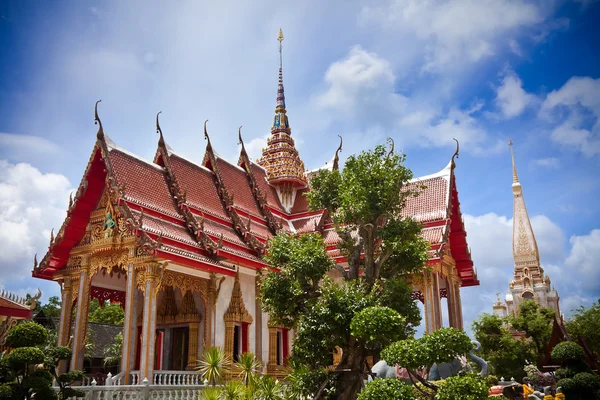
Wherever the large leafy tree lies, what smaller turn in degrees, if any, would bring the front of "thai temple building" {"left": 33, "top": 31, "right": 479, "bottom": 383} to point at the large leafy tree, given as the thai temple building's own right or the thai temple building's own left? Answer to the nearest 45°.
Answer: approximately 90° to the thai temple building's own left

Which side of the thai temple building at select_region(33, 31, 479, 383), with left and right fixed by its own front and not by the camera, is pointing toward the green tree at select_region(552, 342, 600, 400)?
left

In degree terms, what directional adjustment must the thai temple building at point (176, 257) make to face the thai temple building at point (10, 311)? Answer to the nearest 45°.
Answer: approximately 90° to its right

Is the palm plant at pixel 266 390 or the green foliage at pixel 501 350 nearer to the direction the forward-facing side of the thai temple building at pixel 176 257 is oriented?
the palm plant

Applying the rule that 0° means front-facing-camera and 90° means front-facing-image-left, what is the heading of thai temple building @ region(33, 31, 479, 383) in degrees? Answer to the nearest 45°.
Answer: approximately 45°

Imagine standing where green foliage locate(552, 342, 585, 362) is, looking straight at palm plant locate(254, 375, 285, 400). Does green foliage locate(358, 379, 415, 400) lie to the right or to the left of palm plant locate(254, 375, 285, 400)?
left

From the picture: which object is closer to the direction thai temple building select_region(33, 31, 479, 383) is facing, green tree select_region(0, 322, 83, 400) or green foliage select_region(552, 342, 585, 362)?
the green tree

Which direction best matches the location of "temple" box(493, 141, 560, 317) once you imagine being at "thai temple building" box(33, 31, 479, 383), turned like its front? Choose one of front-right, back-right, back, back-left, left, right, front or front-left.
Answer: back

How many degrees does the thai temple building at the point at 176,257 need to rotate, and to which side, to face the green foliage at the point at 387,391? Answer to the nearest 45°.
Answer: approximately 90° to its left

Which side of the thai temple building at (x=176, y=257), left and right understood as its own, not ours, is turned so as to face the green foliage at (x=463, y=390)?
left

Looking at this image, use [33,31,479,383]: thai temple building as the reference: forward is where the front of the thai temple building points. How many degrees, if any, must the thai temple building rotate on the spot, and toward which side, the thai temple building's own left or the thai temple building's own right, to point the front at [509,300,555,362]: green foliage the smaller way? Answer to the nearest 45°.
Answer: approximately 135° to the thai temple building's own left
